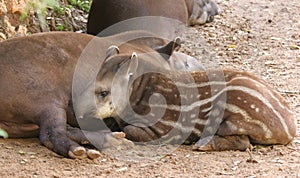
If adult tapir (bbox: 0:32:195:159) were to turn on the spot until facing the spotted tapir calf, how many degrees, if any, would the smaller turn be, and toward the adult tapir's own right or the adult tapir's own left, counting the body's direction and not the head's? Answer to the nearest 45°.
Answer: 0° — it already faces it

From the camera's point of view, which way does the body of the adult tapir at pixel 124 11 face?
to the viewer's right

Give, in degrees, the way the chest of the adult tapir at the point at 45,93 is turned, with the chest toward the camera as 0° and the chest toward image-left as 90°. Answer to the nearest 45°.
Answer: approximately 270°

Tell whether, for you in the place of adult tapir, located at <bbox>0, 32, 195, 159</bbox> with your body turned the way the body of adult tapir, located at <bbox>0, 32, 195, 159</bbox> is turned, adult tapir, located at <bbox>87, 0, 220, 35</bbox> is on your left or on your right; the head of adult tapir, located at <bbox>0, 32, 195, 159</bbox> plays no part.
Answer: on your left

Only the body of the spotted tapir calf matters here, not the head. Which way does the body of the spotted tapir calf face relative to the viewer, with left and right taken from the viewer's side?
facing to the left of the viewer

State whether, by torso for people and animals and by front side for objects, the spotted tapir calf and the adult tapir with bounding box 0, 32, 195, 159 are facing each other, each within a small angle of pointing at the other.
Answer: yes

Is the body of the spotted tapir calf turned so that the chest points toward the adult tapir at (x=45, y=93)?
yes

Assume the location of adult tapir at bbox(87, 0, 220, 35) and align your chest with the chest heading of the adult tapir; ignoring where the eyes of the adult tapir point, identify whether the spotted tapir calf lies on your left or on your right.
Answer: on your right

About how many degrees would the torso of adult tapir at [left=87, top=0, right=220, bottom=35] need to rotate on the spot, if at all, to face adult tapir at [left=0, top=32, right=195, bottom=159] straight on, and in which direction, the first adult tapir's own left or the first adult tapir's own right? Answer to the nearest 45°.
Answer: approximately 90° to the first adult tapir's own right

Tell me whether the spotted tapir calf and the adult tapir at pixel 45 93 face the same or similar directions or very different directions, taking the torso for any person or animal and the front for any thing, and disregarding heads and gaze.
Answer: very different directions

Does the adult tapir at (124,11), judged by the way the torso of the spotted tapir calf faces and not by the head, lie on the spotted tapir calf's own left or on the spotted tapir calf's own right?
on the spotted tapir calf's own right

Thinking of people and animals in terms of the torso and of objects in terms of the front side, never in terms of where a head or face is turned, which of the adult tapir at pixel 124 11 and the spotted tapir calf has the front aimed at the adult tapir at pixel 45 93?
the spotted tapir calf

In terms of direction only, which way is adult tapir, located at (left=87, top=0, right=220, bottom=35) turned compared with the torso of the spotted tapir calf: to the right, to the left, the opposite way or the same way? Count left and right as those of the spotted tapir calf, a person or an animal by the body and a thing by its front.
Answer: the opposite way
